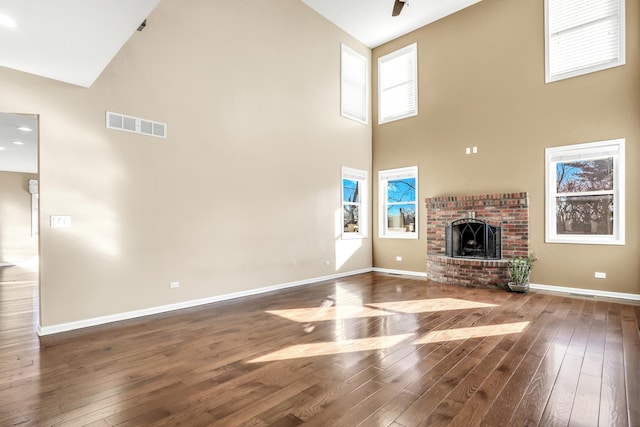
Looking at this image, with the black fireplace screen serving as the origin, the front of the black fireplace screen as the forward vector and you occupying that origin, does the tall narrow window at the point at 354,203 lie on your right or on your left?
on your right

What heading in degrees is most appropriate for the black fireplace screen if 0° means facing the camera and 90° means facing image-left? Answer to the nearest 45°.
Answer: approximately 0°

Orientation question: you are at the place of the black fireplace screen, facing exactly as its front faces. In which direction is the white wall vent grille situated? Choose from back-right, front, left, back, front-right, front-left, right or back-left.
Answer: front-right

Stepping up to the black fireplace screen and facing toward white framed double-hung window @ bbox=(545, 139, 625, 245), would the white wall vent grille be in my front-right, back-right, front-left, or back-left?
back-right
